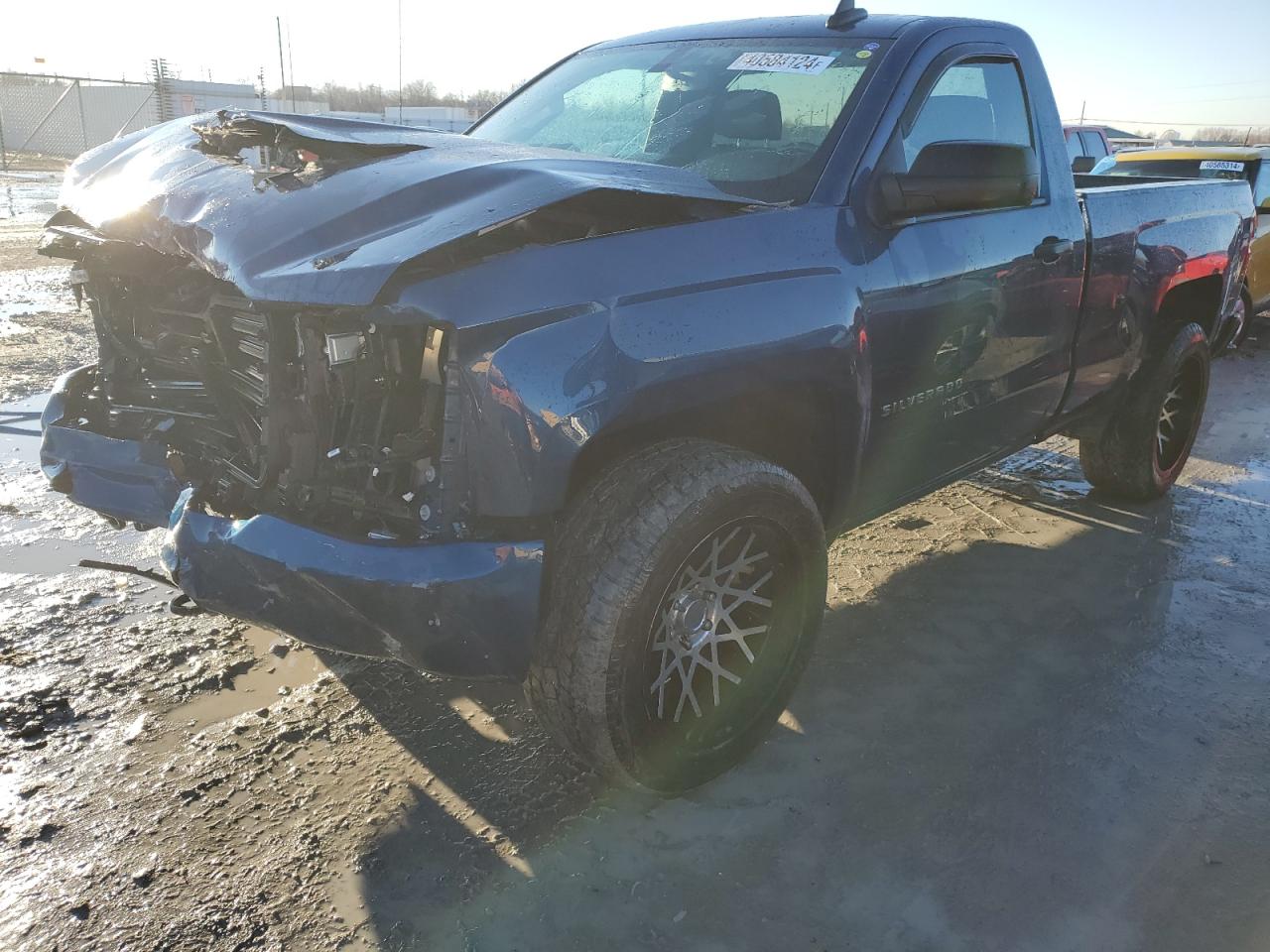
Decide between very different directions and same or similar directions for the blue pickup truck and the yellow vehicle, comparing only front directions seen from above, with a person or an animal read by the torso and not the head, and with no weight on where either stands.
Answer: same or similar directions

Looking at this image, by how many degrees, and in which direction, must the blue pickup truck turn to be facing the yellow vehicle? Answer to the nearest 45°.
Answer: approximately 180°

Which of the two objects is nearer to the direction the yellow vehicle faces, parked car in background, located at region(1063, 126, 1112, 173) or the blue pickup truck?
the blue pickup truck

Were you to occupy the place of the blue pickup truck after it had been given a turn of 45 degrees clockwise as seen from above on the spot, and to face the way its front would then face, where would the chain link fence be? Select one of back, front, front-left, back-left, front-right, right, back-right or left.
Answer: front-right

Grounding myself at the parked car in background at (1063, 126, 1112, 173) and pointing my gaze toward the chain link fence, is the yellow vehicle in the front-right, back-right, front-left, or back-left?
back-left

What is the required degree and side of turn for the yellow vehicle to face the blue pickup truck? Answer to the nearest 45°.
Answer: approximately 45° to its left

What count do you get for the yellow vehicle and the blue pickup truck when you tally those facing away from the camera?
0

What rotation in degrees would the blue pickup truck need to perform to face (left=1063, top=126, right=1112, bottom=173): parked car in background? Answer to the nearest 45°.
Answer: approximately 180°

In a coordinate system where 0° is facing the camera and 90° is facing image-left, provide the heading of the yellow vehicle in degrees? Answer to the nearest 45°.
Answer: approximately 45°

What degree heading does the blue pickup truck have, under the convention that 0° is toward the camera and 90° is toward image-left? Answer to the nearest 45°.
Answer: approximately 45°

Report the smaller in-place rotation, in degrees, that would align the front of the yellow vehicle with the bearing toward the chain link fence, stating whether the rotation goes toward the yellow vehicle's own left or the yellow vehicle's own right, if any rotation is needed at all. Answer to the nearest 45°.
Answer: approximately 45° to the yellow vehicle's own right
